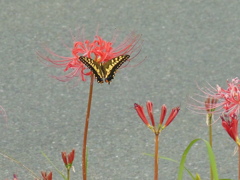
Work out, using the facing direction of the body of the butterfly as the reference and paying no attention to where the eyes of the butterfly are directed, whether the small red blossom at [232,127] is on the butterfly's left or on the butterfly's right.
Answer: on the butterfly's right

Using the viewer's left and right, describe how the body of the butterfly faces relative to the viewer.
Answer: facing away from the viewer
